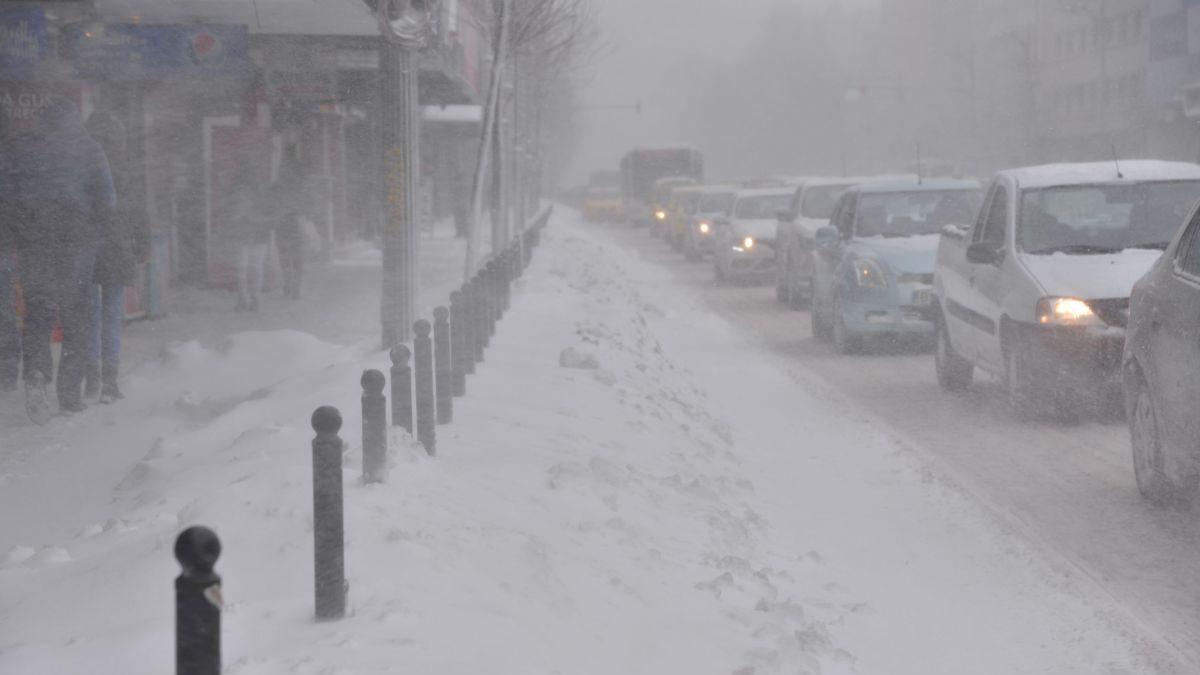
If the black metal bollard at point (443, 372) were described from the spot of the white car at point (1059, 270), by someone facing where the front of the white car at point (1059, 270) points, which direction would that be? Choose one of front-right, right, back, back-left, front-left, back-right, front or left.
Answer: right

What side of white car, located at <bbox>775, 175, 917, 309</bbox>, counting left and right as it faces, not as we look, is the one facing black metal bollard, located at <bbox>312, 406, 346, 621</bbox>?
front

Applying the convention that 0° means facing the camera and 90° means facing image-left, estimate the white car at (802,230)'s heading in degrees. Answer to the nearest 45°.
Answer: approximately 0°

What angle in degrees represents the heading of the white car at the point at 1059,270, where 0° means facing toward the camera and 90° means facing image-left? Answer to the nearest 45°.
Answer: approximately 315°

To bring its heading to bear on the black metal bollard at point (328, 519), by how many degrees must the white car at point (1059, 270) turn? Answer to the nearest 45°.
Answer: approximately 45° to its right

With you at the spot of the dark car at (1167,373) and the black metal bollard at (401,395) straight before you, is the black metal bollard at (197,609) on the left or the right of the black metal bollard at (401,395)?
left

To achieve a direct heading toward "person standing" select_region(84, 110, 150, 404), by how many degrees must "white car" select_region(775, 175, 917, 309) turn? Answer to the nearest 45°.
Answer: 0° — it already faces them

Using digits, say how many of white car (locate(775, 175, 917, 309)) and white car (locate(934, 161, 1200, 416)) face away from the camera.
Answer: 0

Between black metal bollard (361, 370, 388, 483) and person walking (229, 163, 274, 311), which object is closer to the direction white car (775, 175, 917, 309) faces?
the black metal bollard

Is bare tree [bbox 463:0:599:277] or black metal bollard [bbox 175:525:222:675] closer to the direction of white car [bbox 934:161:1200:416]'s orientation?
the black metal bollard

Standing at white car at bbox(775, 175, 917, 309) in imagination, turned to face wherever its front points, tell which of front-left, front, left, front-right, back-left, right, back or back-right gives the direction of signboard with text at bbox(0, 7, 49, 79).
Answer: front-right
